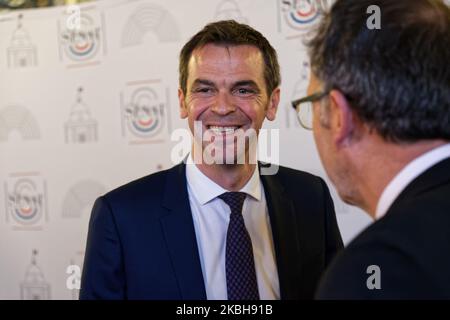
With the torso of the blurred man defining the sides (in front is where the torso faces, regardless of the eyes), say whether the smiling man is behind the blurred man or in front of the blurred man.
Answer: in front

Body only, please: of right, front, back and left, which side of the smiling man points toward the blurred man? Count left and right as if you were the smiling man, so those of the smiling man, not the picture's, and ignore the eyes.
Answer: front

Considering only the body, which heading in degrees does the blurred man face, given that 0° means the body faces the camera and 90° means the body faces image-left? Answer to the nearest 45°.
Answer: approximately 135°

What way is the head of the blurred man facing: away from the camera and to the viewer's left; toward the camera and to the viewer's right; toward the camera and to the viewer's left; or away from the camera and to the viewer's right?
away from the camera and to the viewer's left

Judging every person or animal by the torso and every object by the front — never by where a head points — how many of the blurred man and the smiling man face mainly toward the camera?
1

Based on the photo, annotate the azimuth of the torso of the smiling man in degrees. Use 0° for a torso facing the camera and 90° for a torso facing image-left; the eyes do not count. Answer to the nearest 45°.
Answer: approximately 0°
